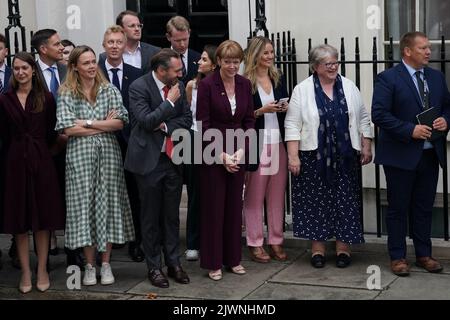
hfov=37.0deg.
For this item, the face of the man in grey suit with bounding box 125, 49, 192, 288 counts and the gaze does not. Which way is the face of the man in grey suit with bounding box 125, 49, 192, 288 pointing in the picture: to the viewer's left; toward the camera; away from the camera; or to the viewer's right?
to the viewer's right

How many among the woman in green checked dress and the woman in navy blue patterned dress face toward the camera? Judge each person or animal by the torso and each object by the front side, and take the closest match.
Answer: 2

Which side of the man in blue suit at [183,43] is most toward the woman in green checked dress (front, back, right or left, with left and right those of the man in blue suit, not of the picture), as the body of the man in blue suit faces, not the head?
right

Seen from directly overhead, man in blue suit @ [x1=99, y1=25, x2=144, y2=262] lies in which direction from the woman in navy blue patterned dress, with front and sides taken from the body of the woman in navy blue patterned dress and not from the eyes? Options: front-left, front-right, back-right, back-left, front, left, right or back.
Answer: right

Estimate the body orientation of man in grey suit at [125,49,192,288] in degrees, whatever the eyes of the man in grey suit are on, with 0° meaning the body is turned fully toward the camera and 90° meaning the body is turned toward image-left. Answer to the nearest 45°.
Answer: approximately 315°

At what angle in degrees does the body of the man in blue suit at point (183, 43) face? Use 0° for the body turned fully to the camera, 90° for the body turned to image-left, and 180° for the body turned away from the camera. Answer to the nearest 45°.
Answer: approximately 315°

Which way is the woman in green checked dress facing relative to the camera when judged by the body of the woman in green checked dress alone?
toward the camera

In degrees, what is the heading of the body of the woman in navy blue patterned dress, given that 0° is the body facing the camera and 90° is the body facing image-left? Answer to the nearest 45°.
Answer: approximately 0°

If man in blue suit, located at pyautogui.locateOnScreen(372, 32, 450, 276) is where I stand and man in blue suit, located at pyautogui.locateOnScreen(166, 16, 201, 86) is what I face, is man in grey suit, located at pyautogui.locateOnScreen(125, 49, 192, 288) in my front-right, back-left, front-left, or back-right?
front-left

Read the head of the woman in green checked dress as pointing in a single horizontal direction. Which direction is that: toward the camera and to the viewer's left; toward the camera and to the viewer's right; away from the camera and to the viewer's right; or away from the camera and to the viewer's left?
toward the camera and to the viewer's right

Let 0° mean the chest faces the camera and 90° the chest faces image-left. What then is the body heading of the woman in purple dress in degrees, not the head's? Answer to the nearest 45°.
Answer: approximately 0°

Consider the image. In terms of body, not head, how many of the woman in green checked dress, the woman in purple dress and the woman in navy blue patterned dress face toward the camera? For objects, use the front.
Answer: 3
